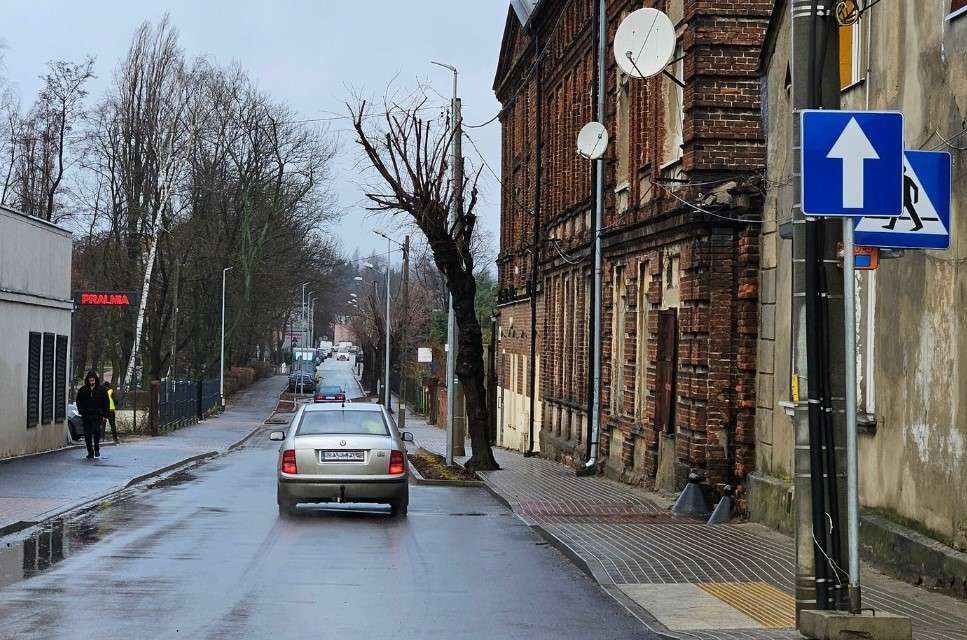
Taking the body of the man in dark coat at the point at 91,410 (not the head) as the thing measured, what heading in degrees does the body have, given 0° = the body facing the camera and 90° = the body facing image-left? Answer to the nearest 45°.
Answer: approximately 0°

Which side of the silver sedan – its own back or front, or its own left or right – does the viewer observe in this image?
back

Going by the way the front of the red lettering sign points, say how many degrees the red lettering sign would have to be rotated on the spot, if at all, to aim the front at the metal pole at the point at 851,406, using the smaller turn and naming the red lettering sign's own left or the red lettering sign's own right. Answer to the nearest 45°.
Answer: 0° — it already faces it

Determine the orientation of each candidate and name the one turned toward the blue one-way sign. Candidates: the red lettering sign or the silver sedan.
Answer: the red lettering sign

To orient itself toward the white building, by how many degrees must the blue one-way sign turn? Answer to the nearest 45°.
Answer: approximately 135° to its right

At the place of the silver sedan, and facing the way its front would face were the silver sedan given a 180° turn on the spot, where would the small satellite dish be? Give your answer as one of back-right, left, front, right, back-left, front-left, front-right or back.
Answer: back-left

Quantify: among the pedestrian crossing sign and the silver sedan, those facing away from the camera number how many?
1

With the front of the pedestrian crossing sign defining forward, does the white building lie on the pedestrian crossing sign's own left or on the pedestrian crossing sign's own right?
on the pedestrian crossing sign's own right
